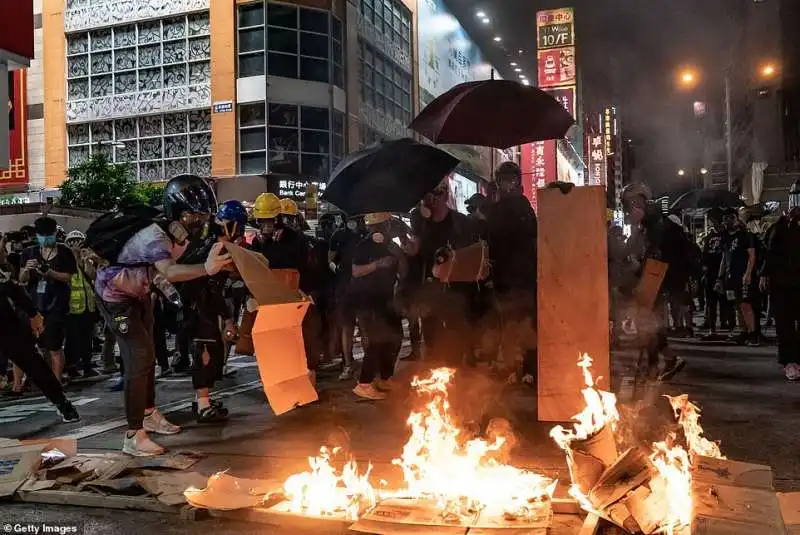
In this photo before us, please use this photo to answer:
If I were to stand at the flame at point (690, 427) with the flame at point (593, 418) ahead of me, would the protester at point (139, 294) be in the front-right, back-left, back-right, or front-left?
front-right

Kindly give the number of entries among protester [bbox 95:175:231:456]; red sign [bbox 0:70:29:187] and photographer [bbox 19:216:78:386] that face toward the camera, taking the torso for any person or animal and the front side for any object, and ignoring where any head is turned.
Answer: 2

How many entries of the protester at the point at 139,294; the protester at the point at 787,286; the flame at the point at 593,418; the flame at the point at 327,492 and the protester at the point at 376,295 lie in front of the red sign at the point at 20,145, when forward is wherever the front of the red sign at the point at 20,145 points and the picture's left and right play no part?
5

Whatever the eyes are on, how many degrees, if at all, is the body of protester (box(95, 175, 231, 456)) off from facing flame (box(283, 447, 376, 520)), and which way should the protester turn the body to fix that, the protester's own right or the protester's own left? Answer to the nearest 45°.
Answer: approximately 45° to the protester's own right

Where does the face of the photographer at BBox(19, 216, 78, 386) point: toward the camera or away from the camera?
toward the camera

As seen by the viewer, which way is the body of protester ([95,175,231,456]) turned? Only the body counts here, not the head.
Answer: to the viewer's right

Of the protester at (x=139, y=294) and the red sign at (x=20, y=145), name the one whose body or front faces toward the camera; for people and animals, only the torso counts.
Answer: the red sign

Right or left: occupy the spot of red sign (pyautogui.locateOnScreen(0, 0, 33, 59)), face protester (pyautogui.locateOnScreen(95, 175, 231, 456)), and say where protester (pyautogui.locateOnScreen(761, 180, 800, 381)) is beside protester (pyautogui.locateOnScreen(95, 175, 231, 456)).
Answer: left

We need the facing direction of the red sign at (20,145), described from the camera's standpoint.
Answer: facing the viewer

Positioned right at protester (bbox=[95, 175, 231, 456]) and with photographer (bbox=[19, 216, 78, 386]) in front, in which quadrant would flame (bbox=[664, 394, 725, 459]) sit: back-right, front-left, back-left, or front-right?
back-right

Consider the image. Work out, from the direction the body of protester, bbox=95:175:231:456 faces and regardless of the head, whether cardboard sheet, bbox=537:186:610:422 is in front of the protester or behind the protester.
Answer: in front

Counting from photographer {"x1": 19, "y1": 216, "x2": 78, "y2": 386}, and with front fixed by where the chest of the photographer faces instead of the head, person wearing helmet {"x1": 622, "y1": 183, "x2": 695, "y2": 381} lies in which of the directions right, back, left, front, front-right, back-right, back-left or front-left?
front-left
